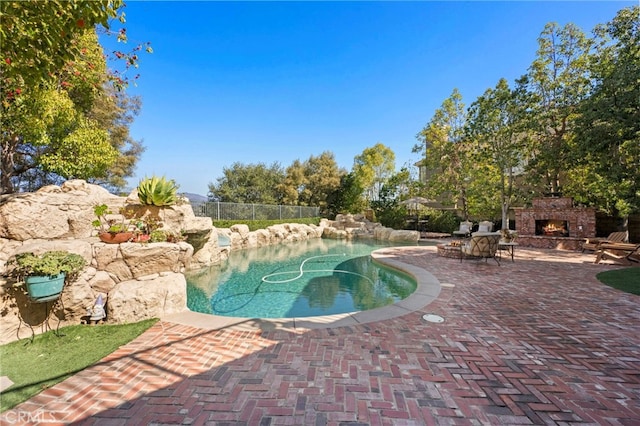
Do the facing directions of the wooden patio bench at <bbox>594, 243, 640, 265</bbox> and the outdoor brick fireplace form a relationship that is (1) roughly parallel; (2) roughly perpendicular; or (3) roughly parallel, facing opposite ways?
roughly perpendicular

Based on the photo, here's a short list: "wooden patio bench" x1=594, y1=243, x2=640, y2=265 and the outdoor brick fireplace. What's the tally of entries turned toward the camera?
1

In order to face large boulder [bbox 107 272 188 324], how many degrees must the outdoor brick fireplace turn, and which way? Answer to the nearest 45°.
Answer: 0° — it already faces it

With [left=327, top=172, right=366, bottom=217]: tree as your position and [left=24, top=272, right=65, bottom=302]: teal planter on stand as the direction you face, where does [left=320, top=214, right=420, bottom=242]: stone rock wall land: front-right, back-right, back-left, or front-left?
front-left

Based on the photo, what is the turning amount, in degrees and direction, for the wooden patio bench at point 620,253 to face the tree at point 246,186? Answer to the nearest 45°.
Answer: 0° — it already faces it

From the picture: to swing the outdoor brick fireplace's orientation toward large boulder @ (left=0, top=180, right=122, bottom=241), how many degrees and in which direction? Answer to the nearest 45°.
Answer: approximately 45° to its right

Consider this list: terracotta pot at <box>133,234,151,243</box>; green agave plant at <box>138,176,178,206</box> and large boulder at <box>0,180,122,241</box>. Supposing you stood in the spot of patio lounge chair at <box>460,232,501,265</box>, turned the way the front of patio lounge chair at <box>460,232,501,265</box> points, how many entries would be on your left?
3

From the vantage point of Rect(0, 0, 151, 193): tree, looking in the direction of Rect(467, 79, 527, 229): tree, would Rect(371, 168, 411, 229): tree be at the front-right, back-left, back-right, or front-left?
front-left

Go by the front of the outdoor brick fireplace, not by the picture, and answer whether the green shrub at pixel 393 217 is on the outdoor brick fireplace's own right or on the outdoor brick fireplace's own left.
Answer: on the outdoor brick fireplace's own right

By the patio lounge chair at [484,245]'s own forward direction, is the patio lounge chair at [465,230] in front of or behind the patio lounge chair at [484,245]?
in front

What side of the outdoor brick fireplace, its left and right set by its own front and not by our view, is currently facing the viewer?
front

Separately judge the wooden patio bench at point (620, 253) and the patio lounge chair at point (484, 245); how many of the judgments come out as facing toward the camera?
0

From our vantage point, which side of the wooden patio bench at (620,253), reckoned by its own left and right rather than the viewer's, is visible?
left
